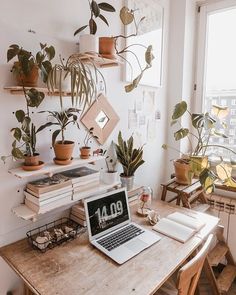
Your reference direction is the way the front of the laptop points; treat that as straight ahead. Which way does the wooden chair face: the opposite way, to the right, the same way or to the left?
the opposite way

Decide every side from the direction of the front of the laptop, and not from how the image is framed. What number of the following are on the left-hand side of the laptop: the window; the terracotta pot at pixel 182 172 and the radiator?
3

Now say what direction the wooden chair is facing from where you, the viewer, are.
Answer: facing away from the viewer and to the left of the viewer

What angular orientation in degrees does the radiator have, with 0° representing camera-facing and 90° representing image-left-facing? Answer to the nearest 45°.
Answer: approximately 45°

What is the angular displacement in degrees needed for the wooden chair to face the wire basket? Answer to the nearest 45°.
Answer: approximately 45° to its left

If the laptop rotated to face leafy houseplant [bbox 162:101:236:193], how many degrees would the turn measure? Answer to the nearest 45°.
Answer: approximately 90° to its left

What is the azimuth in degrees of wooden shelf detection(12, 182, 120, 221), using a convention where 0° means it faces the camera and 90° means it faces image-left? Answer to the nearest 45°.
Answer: approximately 315°

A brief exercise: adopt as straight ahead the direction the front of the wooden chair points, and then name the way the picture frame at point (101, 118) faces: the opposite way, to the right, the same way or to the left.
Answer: the opposite way

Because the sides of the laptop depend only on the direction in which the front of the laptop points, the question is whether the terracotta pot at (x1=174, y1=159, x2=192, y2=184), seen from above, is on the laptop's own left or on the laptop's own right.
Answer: on the laptop's own left

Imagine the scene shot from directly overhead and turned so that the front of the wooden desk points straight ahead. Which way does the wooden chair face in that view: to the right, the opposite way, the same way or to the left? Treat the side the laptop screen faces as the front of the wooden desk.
the opposite way
